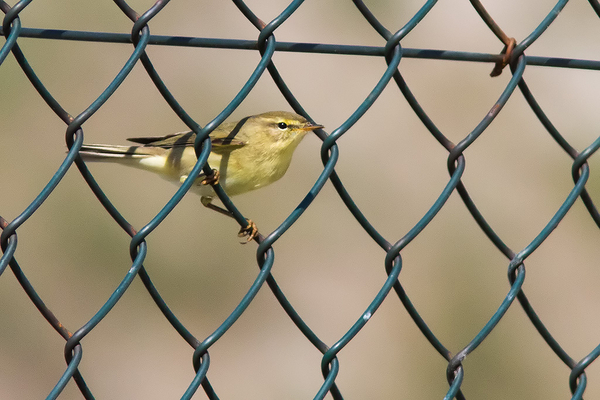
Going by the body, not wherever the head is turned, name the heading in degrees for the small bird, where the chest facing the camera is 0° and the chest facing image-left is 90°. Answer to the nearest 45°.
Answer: approximately 270°
